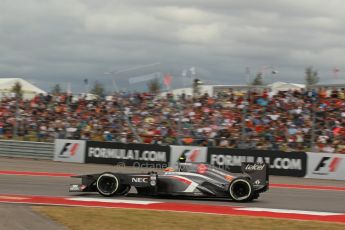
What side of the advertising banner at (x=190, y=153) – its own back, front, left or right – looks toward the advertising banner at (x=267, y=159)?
left

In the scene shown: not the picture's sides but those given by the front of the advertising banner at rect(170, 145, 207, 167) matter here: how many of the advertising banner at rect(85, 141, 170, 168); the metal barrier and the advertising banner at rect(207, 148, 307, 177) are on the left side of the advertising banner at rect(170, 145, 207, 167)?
1

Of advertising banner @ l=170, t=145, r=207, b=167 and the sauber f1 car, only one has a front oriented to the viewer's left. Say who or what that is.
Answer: the sauber f1 car

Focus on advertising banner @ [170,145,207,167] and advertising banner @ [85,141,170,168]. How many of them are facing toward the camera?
2

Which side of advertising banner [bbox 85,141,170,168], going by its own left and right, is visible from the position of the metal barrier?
right

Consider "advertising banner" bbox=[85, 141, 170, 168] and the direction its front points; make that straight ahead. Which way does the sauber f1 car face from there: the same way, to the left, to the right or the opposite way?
to the right

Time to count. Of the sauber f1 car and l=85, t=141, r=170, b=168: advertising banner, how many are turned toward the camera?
1

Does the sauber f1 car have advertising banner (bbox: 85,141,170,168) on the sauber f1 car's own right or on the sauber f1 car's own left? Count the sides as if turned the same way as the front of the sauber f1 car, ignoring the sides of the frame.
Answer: on the sauber f1 car's own right

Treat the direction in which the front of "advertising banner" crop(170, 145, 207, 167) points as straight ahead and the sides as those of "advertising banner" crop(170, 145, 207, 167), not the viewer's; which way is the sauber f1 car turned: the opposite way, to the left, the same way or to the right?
to the right

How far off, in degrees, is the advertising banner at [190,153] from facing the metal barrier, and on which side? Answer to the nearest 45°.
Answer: approximately 90° to its right

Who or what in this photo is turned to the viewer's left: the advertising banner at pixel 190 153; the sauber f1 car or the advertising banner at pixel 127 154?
the sauber f1 car

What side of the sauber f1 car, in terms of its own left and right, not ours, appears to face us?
left

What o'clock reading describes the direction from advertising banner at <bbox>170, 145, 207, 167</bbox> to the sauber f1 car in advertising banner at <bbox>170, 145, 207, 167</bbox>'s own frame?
The sauber f1 car is roughly at 12 o'clock from the advertising banner.

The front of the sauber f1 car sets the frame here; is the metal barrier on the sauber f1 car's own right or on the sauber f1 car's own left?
on the sauber f1 car's own right

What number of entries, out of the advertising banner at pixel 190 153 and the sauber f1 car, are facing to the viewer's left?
1
